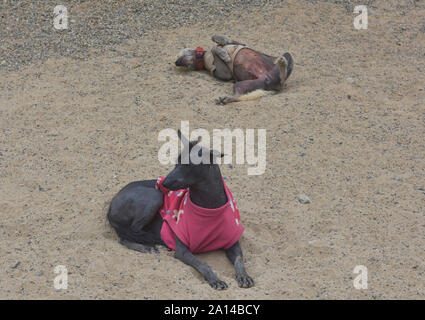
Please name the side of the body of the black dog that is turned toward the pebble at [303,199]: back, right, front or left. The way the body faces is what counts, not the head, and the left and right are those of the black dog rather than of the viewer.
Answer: left

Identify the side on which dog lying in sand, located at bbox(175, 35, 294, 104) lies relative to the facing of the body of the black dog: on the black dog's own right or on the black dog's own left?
on the black dog's own left

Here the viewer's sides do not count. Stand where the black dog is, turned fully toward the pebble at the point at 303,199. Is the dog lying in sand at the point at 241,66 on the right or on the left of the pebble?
left

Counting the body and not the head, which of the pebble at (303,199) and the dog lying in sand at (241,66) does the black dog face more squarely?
the pebble

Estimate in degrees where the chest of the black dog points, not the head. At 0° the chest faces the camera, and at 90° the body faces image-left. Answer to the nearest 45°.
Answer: approximately 315°
